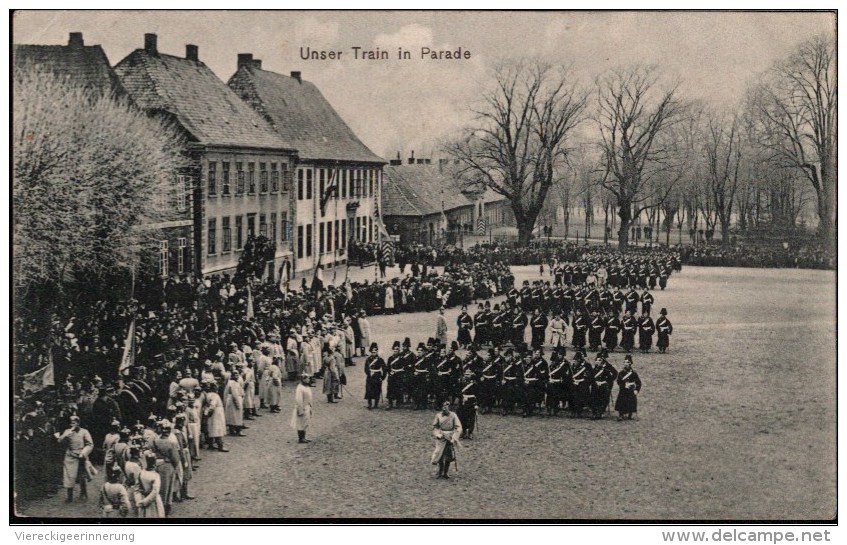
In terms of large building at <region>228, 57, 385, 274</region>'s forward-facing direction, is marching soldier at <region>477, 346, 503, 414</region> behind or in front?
in front

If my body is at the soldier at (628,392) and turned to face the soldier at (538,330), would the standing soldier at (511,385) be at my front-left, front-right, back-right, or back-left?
front-left

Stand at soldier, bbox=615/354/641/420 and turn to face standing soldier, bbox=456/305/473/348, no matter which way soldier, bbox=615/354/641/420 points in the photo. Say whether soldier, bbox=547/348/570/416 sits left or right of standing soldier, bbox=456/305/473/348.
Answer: left

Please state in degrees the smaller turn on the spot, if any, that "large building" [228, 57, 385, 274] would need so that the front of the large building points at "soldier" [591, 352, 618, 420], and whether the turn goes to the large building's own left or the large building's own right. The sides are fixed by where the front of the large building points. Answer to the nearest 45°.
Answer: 0° — it already faces them

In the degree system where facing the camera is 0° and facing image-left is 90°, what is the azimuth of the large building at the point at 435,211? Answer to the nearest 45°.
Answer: approximately 315°

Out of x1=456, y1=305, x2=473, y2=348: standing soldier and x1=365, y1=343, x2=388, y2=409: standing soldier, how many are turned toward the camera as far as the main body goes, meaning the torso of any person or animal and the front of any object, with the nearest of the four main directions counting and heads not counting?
2

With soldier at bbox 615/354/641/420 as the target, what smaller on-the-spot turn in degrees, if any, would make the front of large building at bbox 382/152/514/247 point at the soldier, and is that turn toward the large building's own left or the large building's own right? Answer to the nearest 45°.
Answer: approximately 45° to the large building's own right

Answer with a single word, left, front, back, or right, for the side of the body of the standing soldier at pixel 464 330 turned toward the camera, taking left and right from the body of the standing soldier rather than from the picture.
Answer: front

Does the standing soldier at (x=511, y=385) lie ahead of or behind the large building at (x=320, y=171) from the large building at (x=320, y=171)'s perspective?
ahead

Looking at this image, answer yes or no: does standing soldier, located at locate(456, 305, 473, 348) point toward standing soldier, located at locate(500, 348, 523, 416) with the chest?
yes

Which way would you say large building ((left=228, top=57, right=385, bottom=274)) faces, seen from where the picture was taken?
facing the viewer and to the right of the viewer

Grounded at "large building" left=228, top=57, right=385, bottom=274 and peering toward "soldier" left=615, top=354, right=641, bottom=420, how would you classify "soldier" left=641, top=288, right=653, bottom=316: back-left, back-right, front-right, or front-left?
front-left

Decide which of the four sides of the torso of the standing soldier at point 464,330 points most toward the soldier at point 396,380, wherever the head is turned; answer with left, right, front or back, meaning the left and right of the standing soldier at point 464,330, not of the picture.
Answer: front

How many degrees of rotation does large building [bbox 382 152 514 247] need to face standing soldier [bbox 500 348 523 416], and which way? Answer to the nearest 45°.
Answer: approximately 45° to its right

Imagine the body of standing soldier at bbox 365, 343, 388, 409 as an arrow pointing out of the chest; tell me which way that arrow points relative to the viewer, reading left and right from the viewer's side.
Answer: facing the viewer
